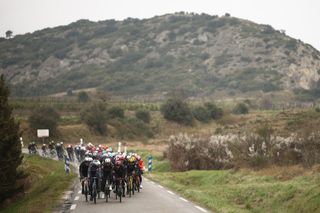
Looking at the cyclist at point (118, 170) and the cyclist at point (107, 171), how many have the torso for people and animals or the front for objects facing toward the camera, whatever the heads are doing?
2

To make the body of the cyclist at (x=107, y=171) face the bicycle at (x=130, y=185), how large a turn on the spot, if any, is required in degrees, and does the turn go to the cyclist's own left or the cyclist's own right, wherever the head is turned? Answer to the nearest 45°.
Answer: approximately 135° to the cyclist's own left

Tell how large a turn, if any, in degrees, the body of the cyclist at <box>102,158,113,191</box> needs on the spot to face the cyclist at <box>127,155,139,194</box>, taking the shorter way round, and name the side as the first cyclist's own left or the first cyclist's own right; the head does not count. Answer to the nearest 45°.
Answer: approximately 135° to the first cyclist's own left

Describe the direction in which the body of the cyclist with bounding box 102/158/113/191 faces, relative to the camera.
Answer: toward the camera

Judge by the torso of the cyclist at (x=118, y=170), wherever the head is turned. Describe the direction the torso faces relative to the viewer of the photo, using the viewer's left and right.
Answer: facing the viewer

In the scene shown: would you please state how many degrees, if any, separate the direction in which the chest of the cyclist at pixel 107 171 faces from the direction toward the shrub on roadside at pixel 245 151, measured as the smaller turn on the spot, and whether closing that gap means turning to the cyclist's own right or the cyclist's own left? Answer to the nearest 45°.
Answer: approximately 135° to the cyclist's own left

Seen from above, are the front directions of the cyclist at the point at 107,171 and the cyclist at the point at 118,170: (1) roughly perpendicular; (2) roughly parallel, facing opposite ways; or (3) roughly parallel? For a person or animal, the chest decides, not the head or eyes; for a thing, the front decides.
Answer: roughly parallel

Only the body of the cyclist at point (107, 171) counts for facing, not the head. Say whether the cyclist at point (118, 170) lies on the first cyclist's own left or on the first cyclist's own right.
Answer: on the first cyclist's own left
